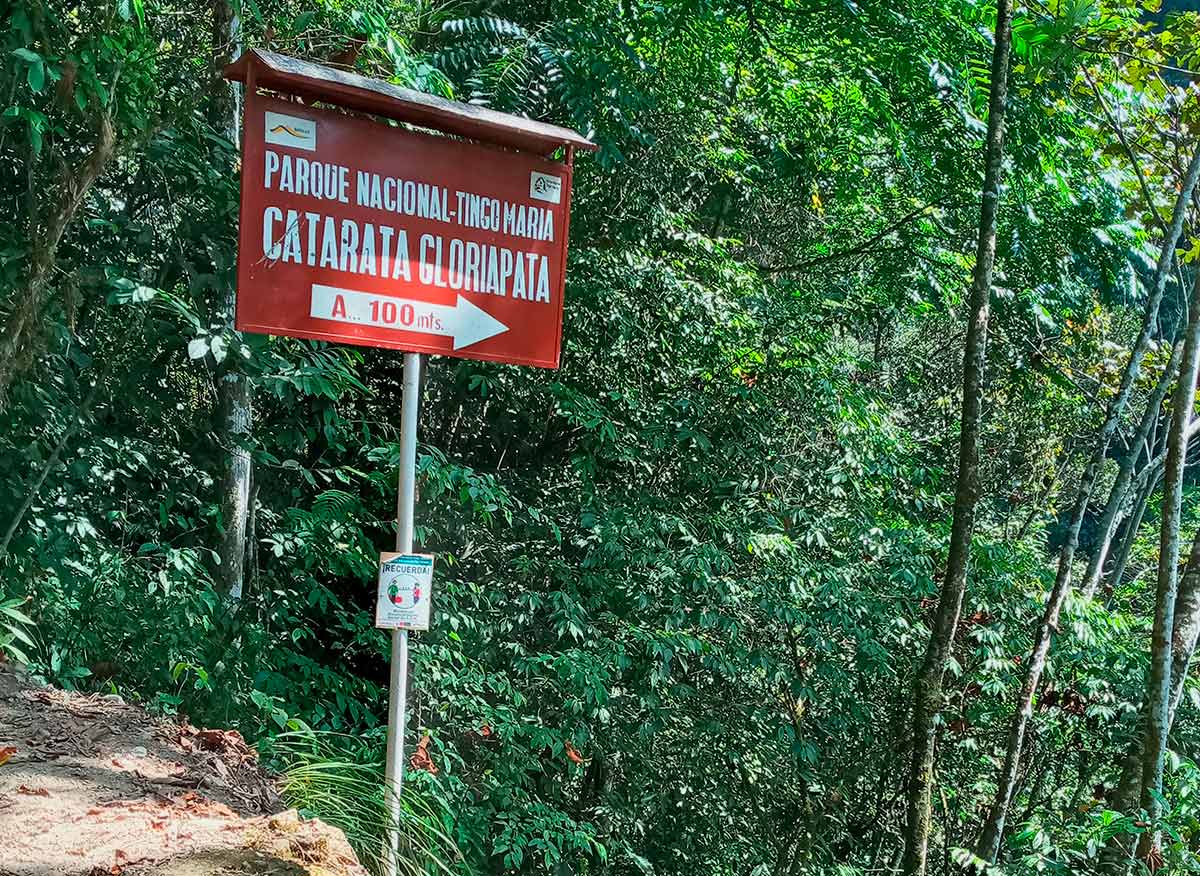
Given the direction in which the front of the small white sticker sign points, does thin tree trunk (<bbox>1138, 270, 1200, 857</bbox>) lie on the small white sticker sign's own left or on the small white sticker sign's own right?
on the small white sticker sign's own left

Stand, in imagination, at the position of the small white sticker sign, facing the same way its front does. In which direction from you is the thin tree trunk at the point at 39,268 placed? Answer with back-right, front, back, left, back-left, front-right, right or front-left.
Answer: back-right

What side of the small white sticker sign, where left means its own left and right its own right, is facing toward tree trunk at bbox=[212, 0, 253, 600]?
back

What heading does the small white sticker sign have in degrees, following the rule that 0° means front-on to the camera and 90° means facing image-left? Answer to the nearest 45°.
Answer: approximately 0°

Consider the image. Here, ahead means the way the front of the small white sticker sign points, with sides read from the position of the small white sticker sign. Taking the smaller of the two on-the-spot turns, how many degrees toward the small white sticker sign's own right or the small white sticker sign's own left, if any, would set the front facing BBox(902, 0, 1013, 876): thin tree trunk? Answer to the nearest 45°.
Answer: approximately 135° to the small white sticker sign's own left

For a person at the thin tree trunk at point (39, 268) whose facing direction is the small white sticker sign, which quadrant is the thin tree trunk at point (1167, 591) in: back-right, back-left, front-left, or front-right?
front-left
